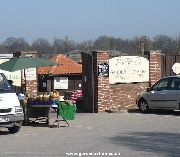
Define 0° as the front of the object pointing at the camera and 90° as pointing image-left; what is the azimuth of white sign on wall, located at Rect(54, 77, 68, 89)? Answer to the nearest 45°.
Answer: approximately 0°

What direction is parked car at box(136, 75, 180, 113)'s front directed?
to the viewer's left

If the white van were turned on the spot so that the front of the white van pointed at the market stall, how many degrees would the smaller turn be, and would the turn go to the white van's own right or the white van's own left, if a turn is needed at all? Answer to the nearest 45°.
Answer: approximately 90° to the white van's own left

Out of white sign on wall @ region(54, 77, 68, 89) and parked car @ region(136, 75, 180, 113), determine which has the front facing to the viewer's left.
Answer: the parked car

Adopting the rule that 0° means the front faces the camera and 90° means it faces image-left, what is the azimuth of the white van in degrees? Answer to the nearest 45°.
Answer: approximately 315°

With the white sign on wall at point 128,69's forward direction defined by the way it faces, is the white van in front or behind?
in front

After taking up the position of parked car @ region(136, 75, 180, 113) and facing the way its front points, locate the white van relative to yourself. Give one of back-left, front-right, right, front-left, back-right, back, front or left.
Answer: front-left

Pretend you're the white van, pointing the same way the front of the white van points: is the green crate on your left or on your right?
on your left

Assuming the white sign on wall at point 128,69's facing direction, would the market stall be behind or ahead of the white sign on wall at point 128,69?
ahead

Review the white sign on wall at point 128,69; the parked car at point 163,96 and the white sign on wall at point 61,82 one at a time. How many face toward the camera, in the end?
2

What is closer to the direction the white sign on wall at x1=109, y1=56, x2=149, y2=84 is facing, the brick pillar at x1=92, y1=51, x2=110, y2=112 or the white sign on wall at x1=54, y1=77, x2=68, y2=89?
the brick pillar

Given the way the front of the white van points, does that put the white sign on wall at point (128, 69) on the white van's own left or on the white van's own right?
on the white van's own left

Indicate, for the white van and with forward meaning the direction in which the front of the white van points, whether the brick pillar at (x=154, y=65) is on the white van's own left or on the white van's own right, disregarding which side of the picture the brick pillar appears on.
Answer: on the white van's own left

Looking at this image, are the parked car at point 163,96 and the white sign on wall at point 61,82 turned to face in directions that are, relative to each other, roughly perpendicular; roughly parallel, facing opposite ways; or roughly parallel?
roughly perpendicular

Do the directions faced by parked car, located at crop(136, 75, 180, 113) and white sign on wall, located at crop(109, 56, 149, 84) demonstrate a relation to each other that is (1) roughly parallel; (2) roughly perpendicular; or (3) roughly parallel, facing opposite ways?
roughly perpendicular

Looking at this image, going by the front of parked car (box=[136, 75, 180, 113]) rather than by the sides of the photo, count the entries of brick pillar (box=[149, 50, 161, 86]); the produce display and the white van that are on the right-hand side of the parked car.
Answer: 1
